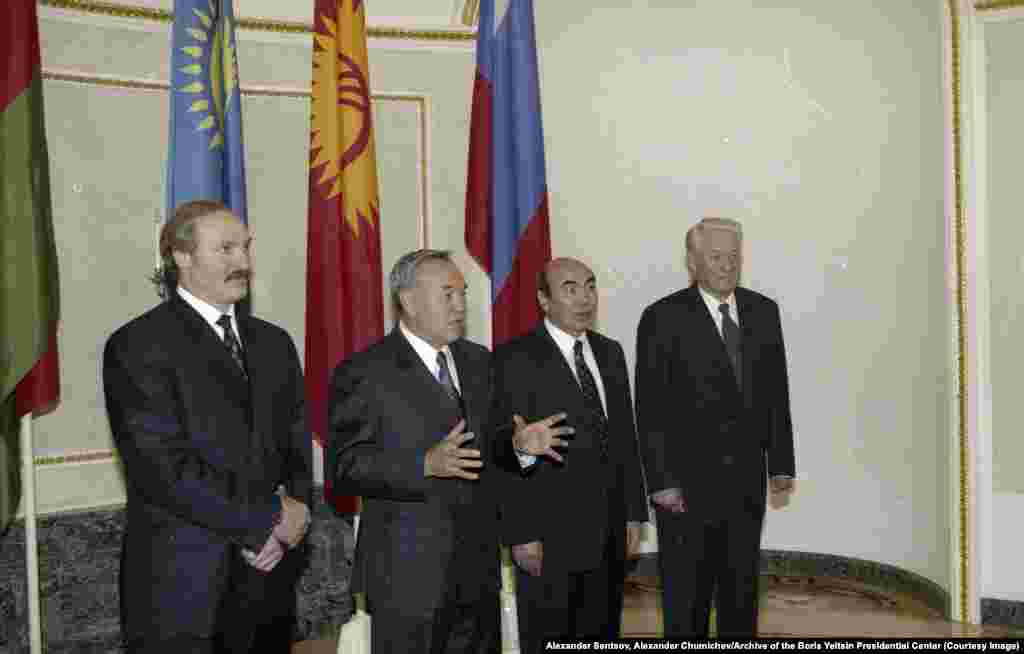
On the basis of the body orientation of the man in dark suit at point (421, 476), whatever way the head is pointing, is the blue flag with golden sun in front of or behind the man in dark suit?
behind

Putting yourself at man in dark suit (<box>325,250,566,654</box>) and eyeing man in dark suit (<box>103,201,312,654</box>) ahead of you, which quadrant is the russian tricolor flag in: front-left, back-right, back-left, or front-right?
back-right

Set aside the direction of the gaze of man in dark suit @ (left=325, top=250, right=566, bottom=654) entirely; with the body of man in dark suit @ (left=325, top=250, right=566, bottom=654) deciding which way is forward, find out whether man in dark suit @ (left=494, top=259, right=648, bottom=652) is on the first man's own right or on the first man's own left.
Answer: on the first man's own left

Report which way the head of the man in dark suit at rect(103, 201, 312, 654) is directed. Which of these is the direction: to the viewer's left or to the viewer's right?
to the viewer's right

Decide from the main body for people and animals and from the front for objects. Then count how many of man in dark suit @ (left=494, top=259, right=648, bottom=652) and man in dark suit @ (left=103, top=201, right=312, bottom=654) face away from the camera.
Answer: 0

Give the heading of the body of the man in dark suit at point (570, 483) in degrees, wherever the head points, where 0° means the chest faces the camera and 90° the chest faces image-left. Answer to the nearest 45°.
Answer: approximately 315°

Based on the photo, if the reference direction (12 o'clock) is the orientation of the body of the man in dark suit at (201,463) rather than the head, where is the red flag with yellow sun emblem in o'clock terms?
The red flag with yellow sun emblem is roughly at 8 o'clock from the man in dark suit.

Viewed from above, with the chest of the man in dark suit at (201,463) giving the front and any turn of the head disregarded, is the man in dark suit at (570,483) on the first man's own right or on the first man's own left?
on the first man's own left

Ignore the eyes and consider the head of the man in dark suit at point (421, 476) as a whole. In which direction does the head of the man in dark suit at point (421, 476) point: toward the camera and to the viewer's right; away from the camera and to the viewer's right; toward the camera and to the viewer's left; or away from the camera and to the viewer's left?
toward the camera and to the viewer's right
